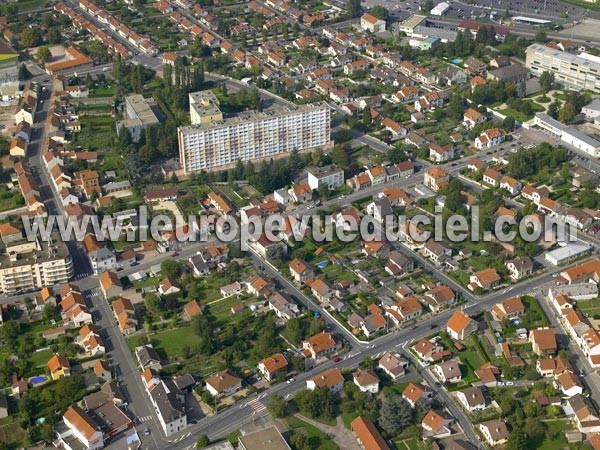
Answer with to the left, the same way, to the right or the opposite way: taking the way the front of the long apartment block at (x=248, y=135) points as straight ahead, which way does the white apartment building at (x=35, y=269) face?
the same way

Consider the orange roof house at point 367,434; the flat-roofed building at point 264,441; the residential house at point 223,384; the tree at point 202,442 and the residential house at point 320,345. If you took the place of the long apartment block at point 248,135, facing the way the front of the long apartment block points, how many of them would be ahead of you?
5

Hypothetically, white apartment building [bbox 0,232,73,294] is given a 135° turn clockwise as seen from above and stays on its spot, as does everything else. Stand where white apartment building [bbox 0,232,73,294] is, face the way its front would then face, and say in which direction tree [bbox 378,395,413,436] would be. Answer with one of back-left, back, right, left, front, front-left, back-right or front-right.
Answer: back

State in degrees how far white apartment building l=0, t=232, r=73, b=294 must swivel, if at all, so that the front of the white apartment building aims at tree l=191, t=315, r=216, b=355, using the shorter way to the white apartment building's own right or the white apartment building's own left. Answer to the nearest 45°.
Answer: approximately 45° to the white apartment building's own left

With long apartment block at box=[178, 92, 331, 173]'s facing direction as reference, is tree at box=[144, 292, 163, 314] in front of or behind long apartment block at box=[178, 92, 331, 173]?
in front

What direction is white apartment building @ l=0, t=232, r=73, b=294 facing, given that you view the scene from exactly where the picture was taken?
facing the viewer

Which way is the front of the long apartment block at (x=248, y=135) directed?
toward the camera

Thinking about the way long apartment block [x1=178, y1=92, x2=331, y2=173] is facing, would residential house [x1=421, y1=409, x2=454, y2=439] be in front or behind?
in front

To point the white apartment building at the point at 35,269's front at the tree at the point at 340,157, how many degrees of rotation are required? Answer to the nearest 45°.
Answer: approximately 90° to its left

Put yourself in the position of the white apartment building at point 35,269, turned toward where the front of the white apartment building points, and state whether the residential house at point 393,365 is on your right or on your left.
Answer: on your left

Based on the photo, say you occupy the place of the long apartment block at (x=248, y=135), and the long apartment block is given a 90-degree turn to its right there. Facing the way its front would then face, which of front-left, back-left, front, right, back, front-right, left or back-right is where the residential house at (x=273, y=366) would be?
left

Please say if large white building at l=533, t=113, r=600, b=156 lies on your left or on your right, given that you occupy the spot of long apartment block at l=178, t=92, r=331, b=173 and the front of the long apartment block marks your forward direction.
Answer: on your left

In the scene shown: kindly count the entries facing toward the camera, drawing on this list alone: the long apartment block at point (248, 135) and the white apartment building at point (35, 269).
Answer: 2

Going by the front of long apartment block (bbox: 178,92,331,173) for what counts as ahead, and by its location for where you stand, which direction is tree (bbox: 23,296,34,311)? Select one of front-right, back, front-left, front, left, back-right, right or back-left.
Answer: front-right

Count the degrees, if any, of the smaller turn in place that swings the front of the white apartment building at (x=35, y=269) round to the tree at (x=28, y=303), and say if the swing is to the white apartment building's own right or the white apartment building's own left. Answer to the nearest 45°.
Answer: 0° — it already faces it

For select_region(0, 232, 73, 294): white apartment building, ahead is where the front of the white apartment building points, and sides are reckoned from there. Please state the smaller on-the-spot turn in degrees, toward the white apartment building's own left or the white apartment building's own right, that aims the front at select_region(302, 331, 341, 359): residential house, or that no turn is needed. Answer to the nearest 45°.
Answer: approximately 45° to the white apartment building's own left

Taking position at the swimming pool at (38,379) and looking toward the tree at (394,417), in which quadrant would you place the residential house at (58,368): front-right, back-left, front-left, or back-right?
front-left

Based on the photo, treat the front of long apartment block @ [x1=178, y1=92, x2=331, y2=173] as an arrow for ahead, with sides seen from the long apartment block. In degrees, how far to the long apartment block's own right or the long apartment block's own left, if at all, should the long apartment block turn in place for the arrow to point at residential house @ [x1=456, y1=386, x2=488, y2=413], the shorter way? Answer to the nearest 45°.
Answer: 0° — it already faces it
